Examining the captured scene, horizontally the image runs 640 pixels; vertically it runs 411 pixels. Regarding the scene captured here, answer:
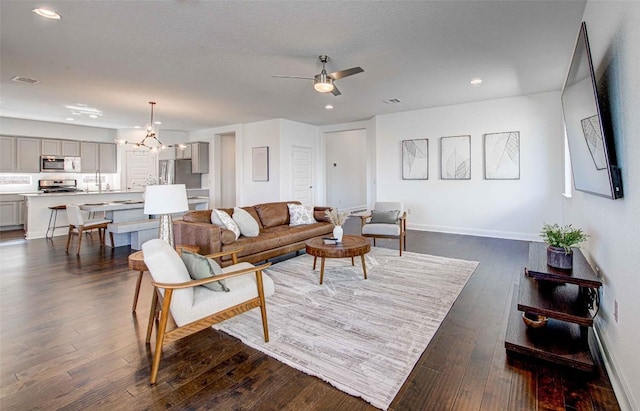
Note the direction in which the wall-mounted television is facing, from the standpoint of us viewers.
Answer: facing to the left of the viewer

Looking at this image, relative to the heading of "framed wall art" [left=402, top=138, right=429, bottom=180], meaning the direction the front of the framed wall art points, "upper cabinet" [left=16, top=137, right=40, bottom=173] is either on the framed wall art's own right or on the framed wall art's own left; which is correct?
on the framed wall art's own right

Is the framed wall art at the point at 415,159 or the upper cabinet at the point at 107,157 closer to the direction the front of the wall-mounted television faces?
the upper cabinet

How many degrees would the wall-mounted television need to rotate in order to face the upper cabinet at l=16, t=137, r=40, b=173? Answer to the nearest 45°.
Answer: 0° — it already faces it

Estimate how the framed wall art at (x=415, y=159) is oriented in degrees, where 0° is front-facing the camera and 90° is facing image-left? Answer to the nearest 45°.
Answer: approximately 0°

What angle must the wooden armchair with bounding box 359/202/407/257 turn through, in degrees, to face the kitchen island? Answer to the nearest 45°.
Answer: approximately 45° to its right

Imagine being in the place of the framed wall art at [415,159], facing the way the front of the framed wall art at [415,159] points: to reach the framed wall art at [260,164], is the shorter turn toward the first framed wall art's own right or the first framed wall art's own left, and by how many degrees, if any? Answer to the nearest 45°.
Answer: approximately 90° to the first framed wall art's own right

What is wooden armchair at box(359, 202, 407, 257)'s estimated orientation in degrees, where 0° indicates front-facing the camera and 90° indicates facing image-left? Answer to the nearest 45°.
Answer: approximately 45°

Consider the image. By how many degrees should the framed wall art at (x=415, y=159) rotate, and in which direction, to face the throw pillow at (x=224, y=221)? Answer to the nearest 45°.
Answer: approximately 45° to its right
